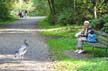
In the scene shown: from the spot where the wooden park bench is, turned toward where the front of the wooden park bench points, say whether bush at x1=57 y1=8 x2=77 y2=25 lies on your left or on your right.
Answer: on your right

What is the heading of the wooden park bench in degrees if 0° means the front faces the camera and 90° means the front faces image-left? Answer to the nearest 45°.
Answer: approximately 45°
